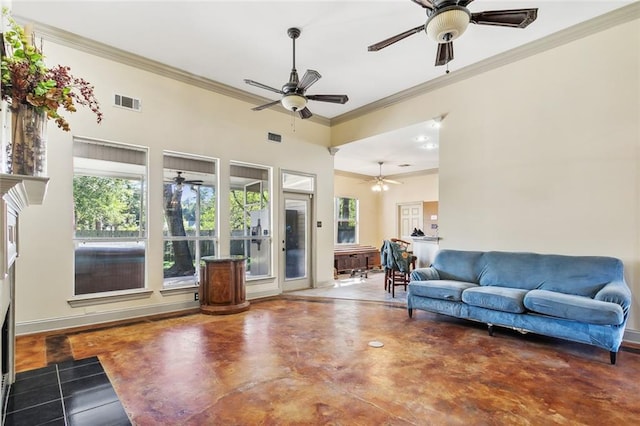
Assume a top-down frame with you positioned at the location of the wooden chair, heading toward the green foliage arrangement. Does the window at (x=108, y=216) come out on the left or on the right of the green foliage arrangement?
right

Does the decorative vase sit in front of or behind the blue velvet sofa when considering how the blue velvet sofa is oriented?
in front

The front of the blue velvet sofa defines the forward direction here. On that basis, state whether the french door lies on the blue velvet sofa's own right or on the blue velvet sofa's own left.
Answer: on the blue velvet sofa's own right

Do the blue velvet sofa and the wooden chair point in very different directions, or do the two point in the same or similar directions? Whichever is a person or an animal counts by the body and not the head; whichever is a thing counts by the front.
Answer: very different directions

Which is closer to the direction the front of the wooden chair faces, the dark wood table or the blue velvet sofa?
the dark wood table

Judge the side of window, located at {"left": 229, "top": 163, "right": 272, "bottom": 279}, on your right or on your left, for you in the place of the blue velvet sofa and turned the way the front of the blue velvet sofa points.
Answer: on your right

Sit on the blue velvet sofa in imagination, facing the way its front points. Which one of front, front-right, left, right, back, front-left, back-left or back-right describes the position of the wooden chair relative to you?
right

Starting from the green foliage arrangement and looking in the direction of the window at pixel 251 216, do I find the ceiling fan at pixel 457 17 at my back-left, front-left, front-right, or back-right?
front-right

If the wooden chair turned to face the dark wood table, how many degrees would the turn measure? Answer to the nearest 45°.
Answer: approximately 45° to its left

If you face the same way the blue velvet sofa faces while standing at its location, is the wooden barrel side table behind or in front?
in front

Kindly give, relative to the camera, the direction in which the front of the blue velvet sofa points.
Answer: facing the viewer and to the left of the viewer

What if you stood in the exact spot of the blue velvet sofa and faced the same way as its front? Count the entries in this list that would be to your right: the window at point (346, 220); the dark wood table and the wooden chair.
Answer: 3
